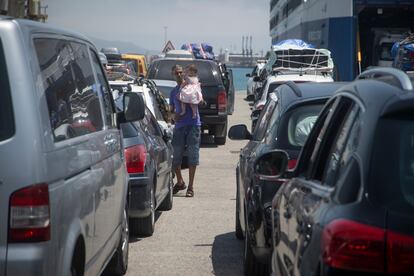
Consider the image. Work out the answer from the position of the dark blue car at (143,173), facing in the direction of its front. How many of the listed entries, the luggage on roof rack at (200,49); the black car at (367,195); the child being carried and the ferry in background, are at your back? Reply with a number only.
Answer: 1

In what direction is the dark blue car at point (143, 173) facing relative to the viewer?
away from the camera

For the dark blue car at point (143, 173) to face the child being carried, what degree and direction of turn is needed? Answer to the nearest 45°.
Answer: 0° — it already faces them

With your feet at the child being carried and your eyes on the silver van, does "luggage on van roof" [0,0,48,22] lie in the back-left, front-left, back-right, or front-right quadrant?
front-right

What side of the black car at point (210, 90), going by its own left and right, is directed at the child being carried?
back

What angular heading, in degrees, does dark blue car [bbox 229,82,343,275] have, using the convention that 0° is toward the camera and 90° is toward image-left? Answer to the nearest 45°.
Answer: approximately 180°

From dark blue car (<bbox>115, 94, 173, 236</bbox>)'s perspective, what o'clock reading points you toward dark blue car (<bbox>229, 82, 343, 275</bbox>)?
dark blue car (<bbox>229, 82, 343, 275</bbox>) is roughly at 5 o'clock from dark blue car (<bbox>115, 94, 173, 236</bbox>).

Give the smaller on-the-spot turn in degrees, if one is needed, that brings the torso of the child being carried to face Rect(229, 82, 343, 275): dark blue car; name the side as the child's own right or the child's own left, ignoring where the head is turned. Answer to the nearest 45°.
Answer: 0° — they already face it

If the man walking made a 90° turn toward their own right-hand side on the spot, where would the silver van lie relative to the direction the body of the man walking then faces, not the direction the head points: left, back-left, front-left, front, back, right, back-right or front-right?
left

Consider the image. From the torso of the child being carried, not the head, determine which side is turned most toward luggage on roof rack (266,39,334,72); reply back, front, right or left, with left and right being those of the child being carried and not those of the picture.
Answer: back

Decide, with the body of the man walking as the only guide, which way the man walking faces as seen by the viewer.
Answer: toward the camera

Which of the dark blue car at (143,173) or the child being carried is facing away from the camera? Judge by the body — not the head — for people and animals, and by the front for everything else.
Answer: the dark blue car

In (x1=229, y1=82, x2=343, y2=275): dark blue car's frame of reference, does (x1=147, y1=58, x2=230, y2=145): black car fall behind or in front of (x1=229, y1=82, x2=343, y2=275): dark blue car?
in front

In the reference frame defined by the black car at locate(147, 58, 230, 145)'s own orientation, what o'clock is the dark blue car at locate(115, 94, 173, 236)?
The dark blue car is roughly at 6 o'clock from the black car.

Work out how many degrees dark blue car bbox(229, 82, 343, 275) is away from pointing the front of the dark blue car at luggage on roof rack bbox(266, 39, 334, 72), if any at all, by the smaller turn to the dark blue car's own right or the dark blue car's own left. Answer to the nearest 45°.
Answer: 0° — it already faces it

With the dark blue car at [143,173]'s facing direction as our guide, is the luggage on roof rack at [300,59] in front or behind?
in front

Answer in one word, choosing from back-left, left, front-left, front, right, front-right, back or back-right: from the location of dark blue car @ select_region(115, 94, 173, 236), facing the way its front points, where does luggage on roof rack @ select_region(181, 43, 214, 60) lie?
front
